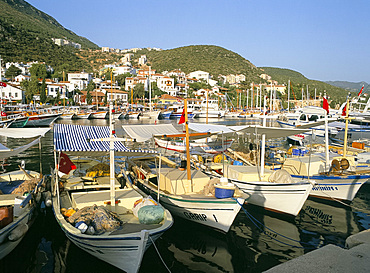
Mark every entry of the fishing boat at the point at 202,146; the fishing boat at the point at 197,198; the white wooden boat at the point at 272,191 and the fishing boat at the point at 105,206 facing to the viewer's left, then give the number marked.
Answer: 1

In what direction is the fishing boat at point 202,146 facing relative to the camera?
to the viewer's left

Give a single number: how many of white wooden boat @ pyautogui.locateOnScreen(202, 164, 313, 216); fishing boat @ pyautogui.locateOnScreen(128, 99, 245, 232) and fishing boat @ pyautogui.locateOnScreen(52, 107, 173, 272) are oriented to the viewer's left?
0

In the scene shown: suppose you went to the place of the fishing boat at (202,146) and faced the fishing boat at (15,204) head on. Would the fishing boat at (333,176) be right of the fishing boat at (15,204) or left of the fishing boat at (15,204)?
left

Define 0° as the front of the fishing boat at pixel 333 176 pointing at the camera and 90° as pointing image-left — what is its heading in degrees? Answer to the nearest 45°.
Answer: approximately 315°

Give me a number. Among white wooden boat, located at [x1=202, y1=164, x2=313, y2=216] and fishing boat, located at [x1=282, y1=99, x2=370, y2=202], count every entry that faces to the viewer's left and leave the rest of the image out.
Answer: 0
